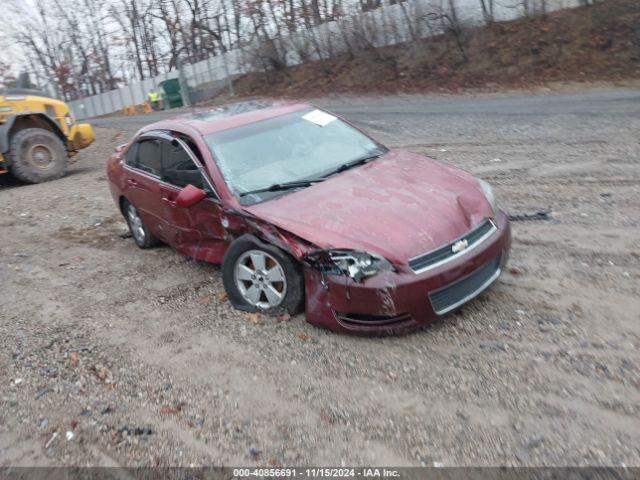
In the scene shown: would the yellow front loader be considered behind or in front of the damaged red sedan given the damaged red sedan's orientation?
behind

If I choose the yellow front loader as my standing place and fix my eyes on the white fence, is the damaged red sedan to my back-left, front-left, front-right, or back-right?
back-right

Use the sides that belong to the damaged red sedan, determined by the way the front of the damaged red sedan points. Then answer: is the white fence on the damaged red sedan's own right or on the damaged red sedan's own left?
on the damaged red sedan's own left

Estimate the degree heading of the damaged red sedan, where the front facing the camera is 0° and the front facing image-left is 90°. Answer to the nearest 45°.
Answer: approximately 315°
